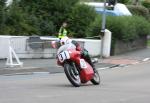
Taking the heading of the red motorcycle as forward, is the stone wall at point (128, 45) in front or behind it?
behind

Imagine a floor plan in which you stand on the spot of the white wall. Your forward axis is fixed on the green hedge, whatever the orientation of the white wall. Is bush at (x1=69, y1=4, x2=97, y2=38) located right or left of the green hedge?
left

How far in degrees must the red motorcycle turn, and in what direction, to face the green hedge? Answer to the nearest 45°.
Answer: approximately 135° to its right

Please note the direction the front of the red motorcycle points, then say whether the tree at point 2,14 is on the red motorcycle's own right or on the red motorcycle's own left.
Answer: on the red motorcycle's own right

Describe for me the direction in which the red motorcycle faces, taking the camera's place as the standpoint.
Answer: facing the viewer and to the left of the viewer

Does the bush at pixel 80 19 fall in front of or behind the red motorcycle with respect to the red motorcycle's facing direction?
behind

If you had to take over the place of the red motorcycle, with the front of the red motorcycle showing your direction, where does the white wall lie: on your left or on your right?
on your right
